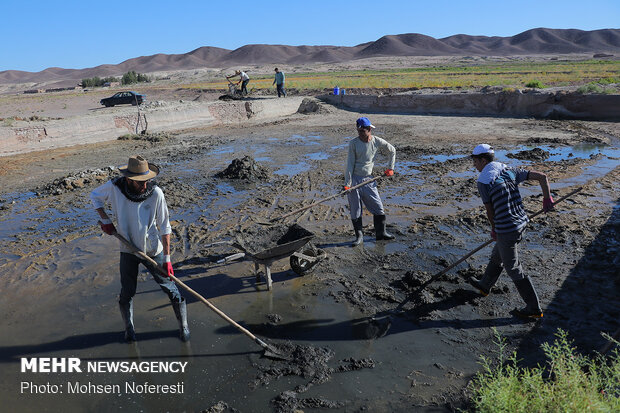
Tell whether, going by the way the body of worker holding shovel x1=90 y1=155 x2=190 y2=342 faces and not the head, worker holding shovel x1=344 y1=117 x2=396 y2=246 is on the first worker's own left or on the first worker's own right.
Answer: on the first worker's own left

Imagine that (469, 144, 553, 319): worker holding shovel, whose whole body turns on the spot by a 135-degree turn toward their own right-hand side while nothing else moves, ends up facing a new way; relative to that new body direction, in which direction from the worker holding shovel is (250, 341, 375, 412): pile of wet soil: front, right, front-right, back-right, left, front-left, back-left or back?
back-right

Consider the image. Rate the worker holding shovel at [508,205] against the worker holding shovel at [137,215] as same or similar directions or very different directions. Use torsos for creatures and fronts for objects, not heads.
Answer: very different directions

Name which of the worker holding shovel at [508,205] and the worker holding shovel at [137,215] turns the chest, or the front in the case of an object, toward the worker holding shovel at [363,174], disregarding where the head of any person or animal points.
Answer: the worker holding shovel at [508,205]

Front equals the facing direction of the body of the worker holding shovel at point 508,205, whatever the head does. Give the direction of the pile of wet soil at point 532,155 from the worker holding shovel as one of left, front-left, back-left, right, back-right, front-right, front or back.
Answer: front-right

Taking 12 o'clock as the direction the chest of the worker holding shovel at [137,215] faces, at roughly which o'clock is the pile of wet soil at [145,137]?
The pile of wet soil is roughly at 6 o'clock from the worker holding shovel.

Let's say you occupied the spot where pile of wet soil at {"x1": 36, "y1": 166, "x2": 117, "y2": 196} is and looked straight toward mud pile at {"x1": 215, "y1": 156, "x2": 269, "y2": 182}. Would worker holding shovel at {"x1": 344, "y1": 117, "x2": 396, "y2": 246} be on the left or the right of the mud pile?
right

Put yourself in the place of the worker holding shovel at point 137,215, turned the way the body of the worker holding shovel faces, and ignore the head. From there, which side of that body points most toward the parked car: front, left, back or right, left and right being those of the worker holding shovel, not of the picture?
back

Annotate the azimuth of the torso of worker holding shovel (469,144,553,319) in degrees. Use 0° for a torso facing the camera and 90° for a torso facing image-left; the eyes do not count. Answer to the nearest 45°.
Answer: approximately 135°

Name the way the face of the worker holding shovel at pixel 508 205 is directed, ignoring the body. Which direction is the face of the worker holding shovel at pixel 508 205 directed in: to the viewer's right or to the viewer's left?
to the viewer's left
